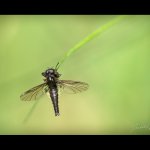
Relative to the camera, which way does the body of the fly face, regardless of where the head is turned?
away from the camera
